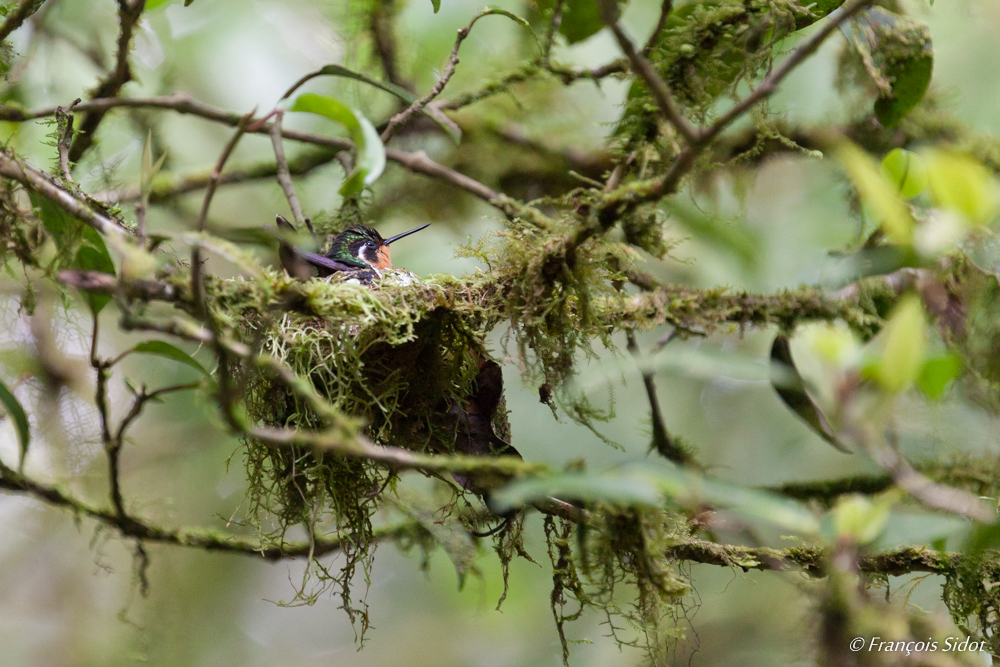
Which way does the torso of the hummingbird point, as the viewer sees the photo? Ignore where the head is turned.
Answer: to the viewer's right

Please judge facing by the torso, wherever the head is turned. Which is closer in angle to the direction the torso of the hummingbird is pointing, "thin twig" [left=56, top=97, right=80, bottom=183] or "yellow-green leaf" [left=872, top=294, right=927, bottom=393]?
the yellow-green leaf

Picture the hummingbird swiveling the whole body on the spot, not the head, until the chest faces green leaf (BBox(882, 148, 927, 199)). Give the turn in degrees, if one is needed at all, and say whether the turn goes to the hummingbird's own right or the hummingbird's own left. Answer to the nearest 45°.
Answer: approximately 45° to the hummingbird's own right

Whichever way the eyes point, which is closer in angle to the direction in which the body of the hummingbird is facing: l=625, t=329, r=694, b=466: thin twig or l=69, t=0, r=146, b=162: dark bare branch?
the thin twig

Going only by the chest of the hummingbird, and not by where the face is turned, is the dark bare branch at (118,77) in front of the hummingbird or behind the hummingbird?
behind

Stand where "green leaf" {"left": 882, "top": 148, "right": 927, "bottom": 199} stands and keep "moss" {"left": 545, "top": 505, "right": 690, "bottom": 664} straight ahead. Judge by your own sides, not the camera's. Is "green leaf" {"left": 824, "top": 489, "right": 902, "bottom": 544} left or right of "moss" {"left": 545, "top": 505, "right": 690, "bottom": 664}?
left
